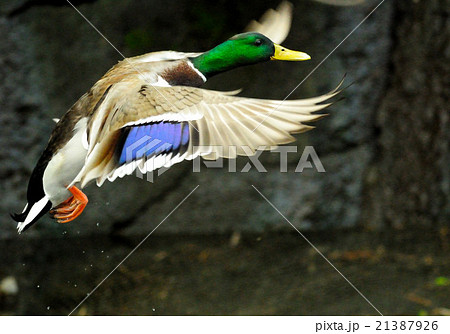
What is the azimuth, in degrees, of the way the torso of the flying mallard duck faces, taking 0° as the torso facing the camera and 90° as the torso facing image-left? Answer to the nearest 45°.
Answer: approximately 270°
